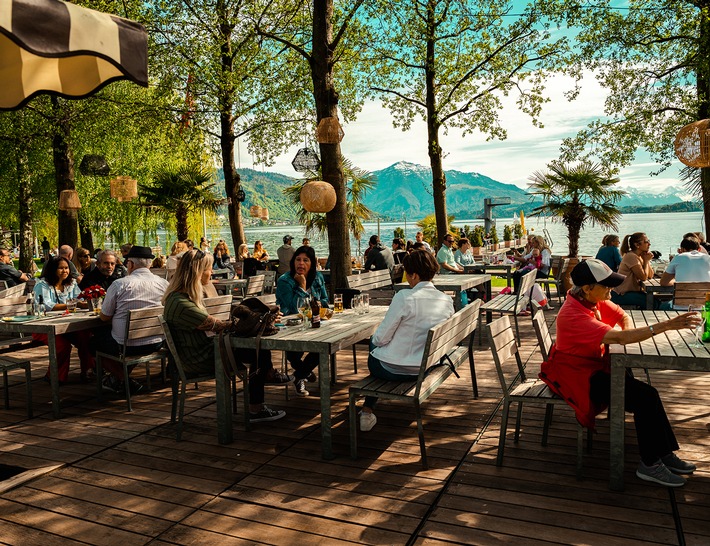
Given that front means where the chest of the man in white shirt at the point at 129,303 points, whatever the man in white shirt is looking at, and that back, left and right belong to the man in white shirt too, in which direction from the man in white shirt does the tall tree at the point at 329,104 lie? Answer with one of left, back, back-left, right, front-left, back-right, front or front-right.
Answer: right

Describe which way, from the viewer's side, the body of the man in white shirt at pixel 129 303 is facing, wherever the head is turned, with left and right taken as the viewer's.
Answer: facing away from the viewer and to the left of the viewer

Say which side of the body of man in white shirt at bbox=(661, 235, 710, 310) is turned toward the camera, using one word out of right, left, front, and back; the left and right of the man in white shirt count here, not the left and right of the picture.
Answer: back

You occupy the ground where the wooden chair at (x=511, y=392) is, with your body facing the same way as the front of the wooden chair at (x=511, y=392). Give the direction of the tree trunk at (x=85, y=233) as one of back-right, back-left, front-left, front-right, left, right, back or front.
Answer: back-left

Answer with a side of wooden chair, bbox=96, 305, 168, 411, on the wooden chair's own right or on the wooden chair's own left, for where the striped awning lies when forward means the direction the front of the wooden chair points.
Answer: on the wooden chair's own left

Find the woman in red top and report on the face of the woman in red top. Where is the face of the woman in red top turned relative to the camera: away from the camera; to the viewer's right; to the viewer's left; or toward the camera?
to the viewer's right

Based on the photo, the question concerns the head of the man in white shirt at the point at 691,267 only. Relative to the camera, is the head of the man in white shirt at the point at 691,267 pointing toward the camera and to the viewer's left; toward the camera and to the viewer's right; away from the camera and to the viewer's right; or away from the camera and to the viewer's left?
away from the camera and to the viewer's left

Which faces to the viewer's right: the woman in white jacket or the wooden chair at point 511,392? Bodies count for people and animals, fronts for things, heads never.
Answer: the wooden chair

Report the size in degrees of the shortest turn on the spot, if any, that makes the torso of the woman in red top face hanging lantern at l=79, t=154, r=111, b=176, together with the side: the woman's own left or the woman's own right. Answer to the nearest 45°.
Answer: approximately 135° to the woman's own left

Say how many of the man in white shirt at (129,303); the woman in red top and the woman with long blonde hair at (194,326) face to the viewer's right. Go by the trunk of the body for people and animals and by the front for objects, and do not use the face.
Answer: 2

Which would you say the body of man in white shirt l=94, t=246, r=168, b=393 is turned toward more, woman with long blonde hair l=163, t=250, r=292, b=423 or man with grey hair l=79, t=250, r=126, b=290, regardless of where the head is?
the man with grey hair

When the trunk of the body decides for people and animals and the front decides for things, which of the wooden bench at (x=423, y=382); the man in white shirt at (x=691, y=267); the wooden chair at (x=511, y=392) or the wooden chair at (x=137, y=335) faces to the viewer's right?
the wooden chair at (x=511, y=392)

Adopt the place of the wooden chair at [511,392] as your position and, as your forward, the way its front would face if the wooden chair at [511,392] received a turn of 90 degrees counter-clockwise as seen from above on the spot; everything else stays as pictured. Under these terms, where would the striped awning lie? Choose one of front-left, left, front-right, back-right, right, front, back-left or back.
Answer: back-left

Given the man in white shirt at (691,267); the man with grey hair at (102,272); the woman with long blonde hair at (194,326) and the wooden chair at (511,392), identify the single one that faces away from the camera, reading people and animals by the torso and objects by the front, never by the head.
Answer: the man in white shirt
